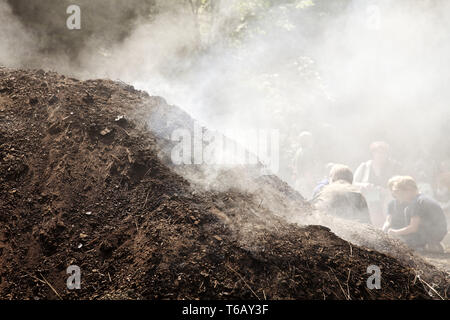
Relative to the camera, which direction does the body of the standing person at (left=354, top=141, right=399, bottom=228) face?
toward the camera

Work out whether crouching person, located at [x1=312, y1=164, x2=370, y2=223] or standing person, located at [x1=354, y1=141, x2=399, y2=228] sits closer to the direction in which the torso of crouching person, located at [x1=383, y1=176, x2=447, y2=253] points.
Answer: the crouching person

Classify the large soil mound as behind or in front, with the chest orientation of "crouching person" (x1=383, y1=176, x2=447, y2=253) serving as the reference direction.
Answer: in front

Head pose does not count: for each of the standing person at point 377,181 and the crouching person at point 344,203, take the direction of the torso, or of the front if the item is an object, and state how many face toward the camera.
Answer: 1

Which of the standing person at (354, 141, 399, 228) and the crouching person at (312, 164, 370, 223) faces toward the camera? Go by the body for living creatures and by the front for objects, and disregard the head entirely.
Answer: the standing person

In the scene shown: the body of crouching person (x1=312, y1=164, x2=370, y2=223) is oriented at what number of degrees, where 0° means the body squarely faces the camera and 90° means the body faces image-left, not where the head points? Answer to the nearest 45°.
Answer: approximately 180°

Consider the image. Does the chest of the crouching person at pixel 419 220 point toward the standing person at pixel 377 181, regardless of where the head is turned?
no

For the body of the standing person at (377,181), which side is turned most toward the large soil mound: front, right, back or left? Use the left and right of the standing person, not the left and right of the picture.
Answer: front

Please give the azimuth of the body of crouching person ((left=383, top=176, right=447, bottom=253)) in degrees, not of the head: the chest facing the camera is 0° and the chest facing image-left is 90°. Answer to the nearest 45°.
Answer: approximately 45°

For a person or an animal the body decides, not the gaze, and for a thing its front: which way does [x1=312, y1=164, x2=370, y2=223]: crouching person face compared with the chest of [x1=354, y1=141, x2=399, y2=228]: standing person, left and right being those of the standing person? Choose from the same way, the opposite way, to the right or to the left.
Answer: the opposite way

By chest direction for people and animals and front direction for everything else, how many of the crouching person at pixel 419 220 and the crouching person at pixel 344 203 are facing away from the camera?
1

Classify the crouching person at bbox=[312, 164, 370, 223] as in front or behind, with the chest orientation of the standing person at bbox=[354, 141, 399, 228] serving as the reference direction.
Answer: in front
